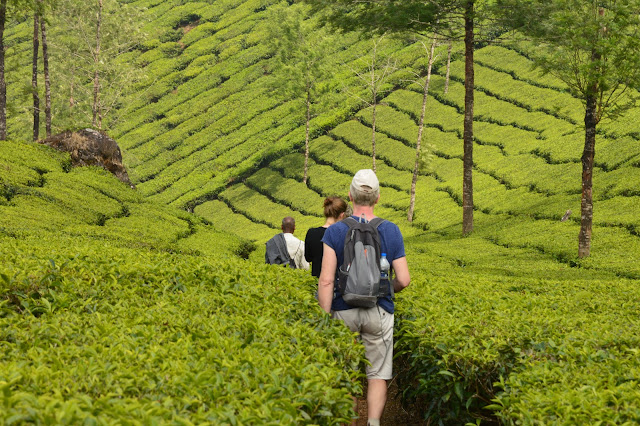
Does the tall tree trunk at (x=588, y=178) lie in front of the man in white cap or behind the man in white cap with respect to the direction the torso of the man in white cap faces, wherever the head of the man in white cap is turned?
in front

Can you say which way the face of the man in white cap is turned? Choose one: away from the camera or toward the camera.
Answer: away from the camera

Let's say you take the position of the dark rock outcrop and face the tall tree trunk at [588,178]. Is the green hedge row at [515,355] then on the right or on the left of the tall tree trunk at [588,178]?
right

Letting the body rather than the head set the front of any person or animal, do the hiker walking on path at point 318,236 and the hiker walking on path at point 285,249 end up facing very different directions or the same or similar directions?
same or similar directions

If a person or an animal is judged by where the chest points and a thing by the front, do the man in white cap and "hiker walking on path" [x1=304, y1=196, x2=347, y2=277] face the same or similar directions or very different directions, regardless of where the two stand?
same or similar directions

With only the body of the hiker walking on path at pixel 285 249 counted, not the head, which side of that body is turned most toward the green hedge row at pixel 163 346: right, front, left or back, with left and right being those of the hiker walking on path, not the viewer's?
back

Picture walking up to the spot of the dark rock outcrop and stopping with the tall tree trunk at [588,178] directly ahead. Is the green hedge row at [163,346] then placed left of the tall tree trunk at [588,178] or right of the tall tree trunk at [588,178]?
right

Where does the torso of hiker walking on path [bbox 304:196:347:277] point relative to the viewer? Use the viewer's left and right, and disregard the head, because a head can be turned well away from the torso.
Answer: facing away from the viewer

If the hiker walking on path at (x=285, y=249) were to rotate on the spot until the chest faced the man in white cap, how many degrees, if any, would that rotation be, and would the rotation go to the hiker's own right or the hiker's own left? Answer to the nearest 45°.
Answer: approximately 180°

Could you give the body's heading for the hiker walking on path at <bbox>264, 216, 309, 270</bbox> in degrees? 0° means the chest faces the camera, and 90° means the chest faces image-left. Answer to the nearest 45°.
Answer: approximately 180°

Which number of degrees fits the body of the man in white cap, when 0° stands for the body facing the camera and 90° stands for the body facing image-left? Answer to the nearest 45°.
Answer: approximately 180°

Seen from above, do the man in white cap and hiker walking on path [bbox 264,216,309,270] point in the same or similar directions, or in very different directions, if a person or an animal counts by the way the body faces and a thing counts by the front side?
same or similar directions
